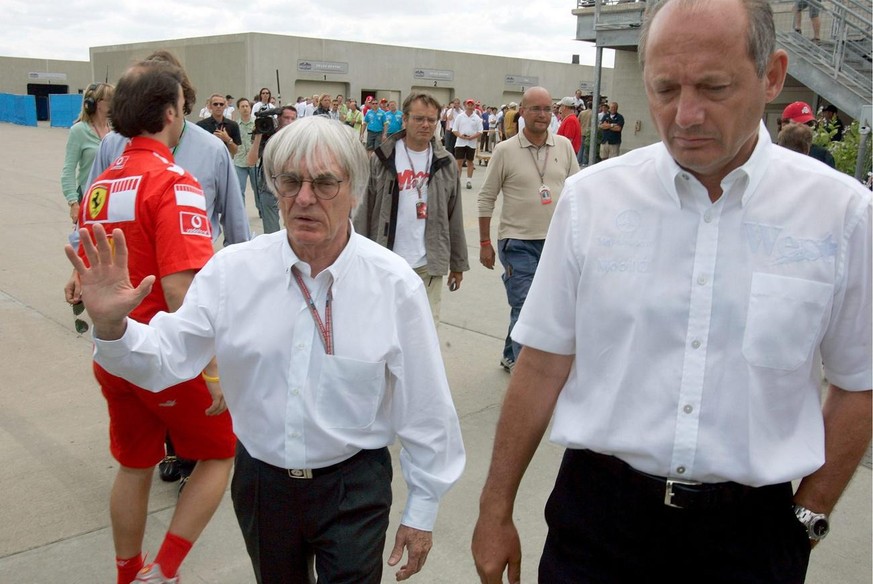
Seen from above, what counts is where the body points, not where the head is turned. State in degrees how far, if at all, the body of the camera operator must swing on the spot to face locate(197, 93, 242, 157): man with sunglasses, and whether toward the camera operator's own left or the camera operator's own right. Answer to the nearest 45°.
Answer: approximately 135° to the camera operator's own right

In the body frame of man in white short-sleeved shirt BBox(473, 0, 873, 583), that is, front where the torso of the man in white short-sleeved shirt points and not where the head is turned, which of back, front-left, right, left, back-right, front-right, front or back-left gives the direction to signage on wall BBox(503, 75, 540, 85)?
back

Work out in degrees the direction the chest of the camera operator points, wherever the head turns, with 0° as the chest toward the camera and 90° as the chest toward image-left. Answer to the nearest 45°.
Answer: approximately 0°

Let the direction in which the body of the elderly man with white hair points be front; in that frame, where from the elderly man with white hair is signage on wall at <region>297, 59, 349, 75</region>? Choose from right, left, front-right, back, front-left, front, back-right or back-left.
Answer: back

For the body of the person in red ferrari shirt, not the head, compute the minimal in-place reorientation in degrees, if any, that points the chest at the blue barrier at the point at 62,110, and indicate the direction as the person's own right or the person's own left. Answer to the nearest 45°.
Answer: approximately 45° to the person's own left

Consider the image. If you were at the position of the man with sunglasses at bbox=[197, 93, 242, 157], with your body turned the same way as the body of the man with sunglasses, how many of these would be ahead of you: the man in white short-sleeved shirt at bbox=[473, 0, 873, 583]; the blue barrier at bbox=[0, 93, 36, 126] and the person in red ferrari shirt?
2

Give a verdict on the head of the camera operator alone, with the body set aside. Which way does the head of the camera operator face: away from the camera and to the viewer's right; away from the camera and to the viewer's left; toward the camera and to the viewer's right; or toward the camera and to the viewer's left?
toward the camera and to the viewer's left

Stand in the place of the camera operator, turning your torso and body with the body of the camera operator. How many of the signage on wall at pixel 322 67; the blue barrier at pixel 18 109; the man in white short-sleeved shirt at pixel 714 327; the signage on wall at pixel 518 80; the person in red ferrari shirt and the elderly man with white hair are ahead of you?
3

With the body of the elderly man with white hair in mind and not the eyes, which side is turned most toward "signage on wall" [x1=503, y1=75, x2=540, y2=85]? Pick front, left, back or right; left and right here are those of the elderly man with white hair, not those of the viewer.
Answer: back

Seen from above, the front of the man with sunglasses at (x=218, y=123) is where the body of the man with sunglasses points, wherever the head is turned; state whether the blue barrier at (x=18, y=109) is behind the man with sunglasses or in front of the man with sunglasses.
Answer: behind

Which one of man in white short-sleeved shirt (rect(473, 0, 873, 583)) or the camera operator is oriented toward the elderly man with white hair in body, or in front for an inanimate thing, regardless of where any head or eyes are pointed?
the camera operator

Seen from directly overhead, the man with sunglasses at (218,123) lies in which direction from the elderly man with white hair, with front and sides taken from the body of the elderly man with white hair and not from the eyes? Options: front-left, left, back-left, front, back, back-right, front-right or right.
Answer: back

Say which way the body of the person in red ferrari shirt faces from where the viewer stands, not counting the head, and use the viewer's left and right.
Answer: facing away from the viewer and to the right of the viewer
